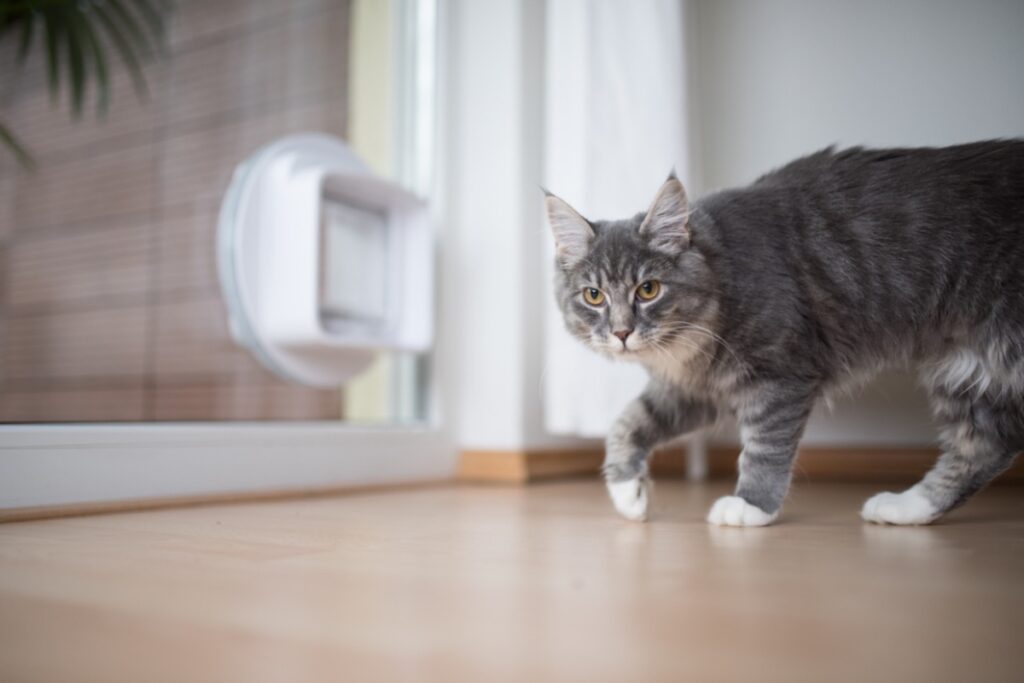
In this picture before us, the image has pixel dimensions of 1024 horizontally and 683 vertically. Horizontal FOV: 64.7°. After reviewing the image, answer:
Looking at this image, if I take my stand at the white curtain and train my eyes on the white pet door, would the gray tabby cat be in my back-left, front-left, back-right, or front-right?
back-left

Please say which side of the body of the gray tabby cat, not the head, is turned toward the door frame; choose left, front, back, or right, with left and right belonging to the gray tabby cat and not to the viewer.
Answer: front

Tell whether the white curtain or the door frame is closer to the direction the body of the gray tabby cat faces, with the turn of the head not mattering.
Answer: the door frame

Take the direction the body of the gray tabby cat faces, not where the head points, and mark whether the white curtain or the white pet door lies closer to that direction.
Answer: the white pet door

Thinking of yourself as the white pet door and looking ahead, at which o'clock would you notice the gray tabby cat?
The gray tabby cat is roughly at 12 o'clock from the white pet door.

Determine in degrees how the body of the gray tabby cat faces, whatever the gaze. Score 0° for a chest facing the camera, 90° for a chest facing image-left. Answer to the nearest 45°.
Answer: approximately 90°

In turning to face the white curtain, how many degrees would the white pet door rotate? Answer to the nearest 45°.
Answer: approximately 45° to its left

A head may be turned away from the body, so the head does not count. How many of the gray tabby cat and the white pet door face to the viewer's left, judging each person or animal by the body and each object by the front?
1

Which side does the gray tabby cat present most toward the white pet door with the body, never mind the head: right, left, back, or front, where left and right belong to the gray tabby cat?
front

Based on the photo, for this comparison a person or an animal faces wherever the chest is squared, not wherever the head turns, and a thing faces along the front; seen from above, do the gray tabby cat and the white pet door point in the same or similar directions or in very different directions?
very different directions
